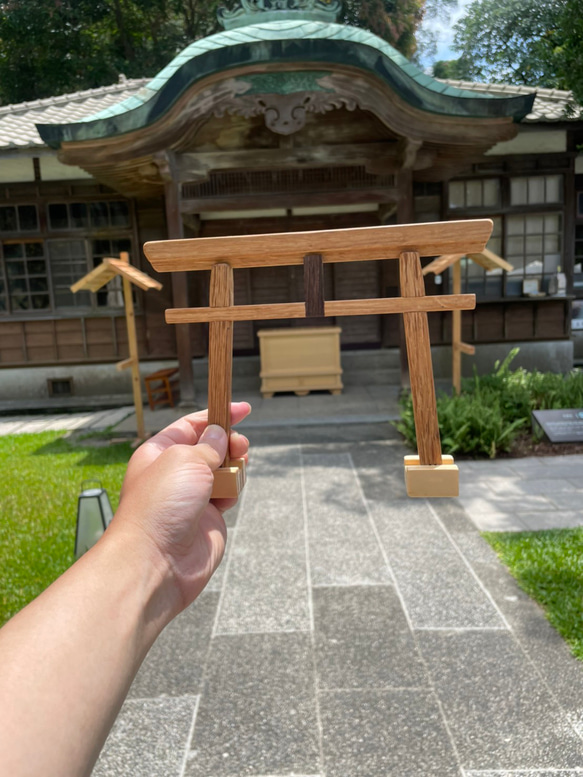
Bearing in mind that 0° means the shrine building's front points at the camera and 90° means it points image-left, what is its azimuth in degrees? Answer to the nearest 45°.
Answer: approximately 0°

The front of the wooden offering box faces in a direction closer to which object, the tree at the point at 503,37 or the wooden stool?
the wooden stool

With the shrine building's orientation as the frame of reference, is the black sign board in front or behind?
in front

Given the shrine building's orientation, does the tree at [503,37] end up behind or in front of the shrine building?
behind

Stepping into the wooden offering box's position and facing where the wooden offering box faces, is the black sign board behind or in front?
in front
